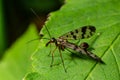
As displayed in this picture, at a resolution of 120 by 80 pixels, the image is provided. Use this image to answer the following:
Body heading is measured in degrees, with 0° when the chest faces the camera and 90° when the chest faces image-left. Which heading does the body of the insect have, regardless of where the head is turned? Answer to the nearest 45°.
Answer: approximately 90°

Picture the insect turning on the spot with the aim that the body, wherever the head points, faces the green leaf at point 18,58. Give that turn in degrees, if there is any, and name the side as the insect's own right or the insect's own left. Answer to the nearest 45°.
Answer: approximately 45° to the insect's own right
